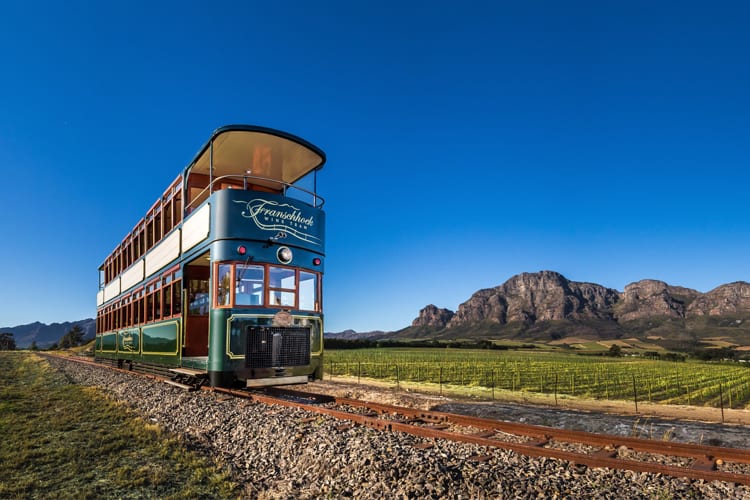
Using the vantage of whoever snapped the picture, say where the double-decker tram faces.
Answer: facing the viewer and to the right of the viewer
